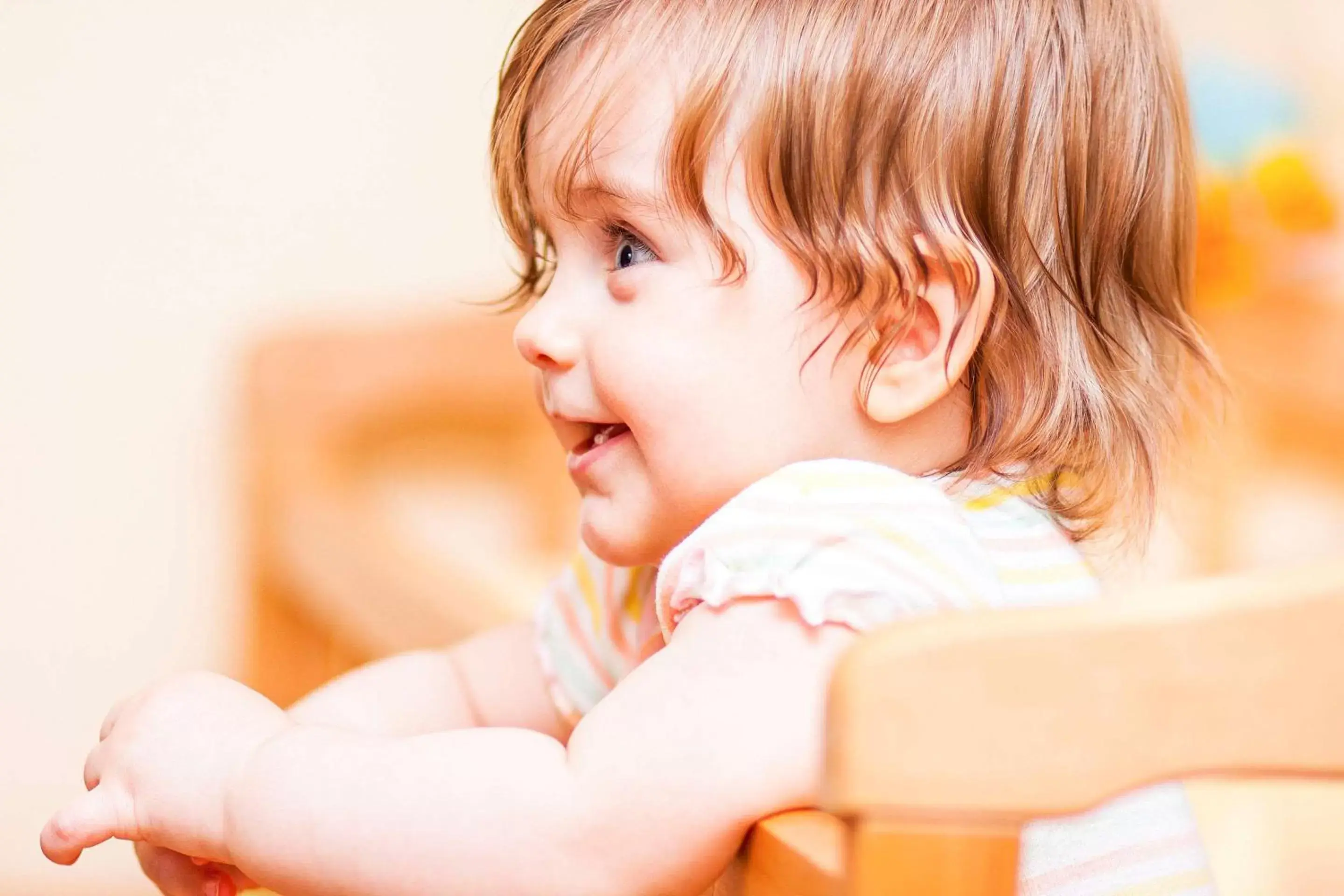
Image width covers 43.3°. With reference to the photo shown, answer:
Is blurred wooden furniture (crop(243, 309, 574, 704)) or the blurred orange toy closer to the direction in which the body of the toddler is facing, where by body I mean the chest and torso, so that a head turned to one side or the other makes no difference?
the blurred wooden furniture

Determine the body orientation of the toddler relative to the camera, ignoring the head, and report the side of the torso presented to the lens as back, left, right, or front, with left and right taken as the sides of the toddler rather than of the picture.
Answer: left

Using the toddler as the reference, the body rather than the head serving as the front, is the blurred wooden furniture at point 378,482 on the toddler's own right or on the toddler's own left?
on the toddler's own right

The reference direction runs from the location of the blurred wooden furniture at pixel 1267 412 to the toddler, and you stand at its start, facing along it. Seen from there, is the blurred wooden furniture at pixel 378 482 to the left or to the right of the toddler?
right

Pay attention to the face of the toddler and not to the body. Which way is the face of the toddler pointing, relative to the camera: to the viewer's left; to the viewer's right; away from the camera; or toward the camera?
to the viewer's left

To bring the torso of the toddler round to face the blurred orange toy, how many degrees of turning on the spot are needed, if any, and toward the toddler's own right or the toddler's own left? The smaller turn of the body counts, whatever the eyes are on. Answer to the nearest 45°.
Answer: approximately 135° to the toddler's own right

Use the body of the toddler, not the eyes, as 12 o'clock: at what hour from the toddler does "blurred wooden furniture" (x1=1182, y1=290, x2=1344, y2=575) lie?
The blurred wooden furniture is roughly at 4 o'clock from the toddler.
